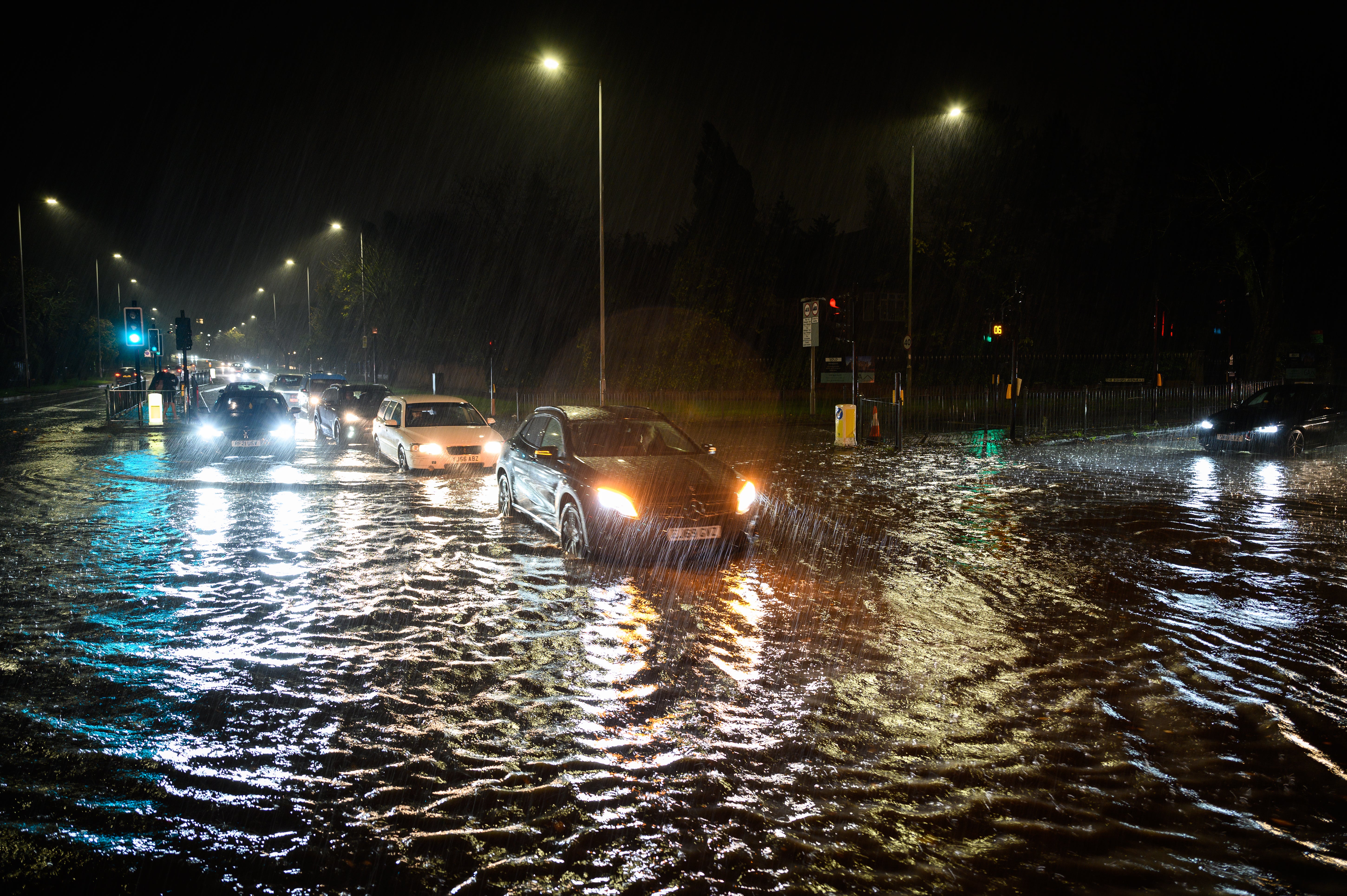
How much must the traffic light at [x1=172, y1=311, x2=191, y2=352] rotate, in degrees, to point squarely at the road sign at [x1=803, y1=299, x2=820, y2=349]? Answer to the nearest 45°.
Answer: approximately 135° to its right

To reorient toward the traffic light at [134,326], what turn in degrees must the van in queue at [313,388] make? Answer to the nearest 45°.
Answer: approximately 90° to its right

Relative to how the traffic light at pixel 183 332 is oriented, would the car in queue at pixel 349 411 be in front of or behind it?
behind

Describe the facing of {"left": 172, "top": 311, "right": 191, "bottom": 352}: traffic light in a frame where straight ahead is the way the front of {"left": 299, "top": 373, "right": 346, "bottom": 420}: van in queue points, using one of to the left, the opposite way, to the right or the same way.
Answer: the opposite way

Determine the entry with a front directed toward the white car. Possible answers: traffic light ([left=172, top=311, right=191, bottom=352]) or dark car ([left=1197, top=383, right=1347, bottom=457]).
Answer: the dark car

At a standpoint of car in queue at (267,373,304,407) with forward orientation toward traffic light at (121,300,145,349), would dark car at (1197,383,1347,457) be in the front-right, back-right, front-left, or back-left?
front-left

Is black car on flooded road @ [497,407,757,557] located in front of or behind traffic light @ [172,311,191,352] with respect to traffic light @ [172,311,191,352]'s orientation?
behind

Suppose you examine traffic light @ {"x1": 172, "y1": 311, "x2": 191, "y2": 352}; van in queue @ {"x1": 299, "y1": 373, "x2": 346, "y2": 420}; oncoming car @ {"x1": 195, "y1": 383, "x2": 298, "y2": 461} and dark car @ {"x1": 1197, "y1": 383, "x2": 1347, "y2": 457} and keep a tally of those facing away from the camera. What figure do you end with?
1

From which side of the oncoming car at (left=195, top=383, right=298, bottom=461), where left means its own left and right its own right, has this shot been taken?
front

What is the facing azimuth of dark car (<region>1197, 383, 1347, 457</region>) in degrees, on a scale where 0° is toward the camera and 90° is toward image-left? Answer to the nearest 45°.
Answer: approximately 45°

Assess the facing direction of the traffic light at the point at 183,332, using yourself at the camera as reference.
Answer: facing away from the viewer

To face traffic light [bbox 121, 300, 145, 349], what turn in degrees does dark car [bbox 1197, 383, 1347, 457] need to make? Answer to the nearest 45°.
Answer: approximately 45° to its right

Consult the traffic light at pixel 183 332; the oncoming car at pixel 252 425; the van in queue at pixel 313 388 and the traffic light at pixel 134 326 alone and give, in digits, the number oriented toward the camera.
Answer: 3

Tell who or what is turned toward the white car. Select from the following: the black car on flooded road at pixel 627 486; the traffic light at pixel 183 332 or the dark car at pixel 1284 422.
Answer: the dark car

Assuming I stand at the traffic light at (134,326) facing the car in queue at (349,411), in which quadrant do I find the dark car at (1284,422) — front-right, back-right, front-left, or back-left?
front-left

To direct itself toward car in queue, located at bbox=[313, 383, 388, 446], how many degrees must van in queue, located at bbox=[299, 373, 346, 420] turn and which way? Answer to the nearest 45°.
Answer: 0° — it already faces it

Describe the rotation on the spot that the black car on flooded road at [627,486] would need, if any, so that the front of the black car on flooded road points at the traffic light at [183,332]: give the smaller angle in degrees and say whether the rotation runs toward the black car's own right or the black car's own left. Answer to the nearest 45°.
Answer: approximately 180°

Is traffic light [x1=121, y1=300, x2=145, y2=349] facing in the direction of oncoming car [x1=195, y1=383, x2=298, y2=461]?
yes

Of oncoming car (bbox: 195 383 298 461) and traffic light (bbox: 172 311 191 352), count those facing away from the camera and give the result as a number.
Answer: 1

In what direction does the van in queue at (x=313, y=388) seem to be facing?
toward the camera

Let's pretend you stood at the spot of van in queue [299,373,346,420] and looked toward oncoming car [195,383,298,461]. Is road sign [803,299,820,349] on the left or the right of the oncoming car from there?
left
